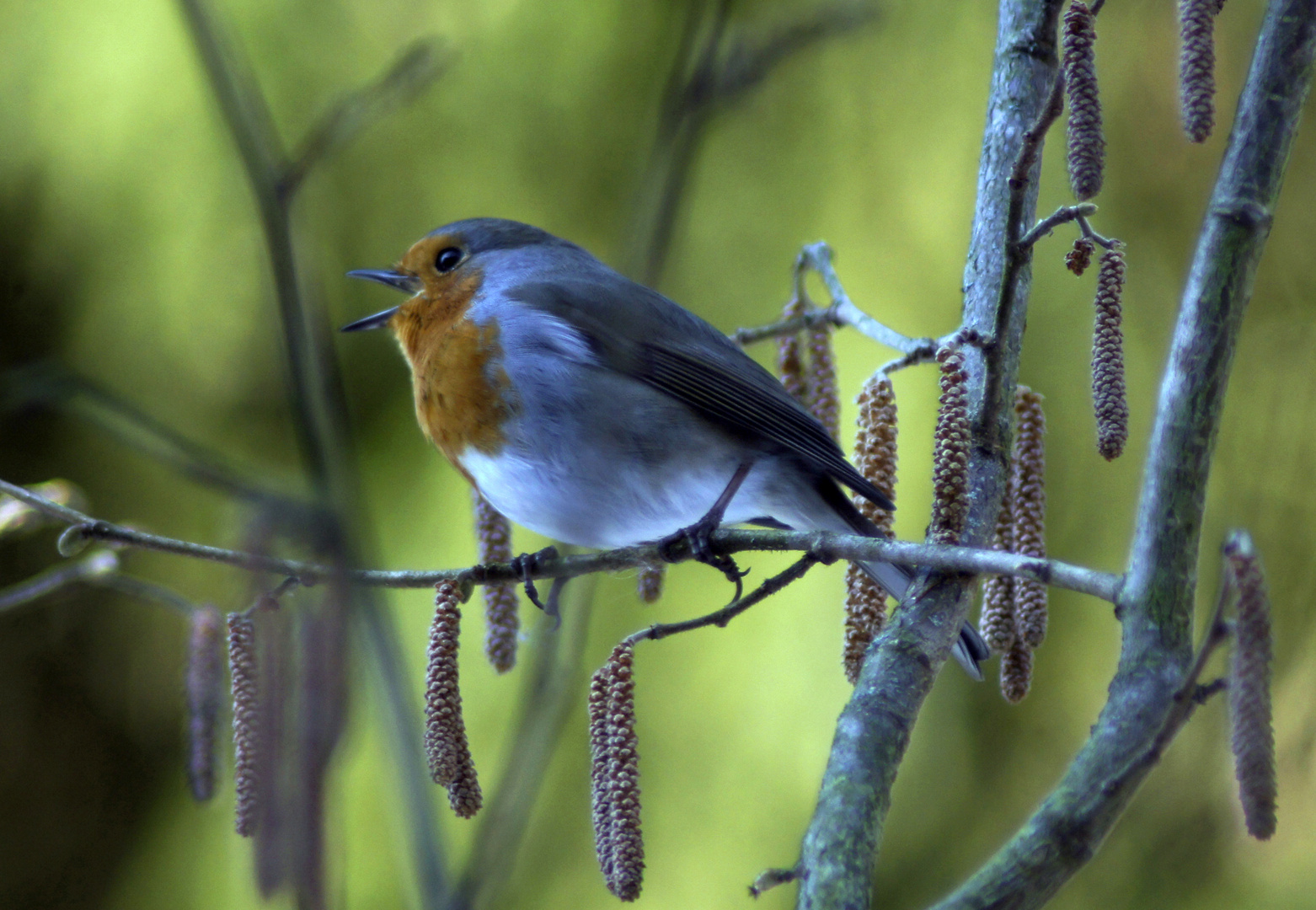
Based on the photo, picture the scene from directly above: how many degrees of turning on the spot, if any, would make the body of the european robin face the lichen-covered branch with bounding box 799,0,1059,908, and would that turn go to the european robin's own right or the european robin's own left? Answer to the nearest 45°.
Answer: approximately 135° to the european robin's own left

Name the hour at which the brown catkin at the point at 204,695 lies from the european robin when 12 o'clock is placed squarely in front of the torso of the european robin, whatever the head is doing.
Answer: The brown catkin is roughly at 11 o'clock from the european robin.

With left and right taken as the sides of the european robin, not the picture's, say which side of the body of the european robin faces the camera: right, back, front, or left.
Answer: left

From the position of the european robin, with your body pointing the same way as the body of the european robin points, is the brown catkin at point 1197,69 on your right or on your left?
on your left

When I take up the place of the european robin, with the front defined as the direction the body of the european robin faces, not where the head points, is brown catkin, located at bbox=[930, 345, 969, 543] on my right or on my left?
on my left
